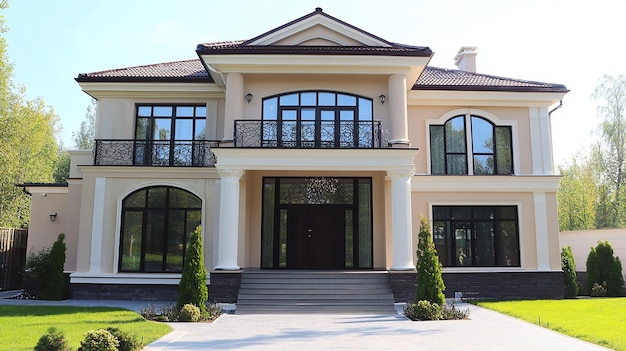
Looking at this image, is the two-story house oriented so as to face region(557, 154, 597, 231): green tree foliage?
no

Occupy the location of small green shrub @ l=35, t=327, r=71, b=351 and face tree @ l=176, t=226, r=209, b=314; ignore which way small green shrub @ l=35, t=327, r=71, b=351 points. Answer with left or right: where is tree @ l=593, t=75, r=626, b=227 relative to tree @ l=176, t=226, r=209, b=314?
right

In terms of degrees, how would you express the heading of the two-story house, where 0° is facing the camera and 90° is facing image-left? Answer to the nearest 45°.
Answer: approximately 0°

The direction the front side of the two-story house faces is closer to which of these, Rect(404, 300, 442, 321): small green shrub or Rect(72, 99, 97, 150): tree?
the small green shrub

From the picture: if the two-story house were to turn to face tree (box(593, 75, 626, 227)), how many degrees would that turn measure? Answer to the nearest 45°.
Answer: approximately 135° to its left

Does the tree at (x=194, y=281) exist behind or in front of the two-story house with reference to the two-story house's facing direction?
in front

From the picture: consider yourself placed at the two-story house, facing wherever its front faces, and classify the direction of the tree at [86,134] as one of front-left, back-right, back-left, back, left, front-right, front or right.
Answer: back-right

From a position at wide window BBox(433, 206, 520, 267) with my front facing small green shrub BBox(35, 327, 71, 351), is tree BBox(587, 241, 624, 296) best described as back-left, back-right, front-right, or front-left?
back-left

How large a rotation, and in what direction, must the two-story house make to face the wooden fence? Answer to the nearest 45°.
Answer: approximately 90° to its right

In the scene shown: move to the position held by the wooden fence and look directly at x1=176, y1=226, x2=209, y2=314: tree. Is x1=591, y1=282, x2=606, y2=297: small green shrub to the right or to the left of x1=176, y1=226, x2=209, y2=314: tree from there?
left

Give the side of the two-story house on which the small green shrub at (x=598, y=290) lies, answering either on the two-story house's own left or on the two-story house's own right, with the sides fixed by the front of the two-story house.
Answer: on the two-story house's own left

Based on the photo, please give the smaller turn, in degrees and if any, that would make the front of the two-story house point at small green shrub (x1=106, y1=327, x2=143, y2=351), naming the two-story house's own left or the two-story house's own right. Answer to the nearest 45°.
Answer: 0° — it already faces it

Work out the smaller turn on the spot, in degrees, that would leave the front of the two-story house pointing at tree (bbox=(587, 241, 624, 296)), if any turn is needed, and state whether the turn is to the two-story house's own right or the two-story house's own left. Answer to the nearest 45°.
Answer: approximately 90° to the two-story house's own left

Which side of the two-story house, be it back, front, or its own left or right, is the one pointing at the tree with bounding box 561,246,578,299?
left

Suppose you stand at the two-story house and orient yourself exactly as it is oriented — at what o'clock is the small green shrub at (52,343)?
The small green shrub is roughly at 1 o'clock from the two-story house.
